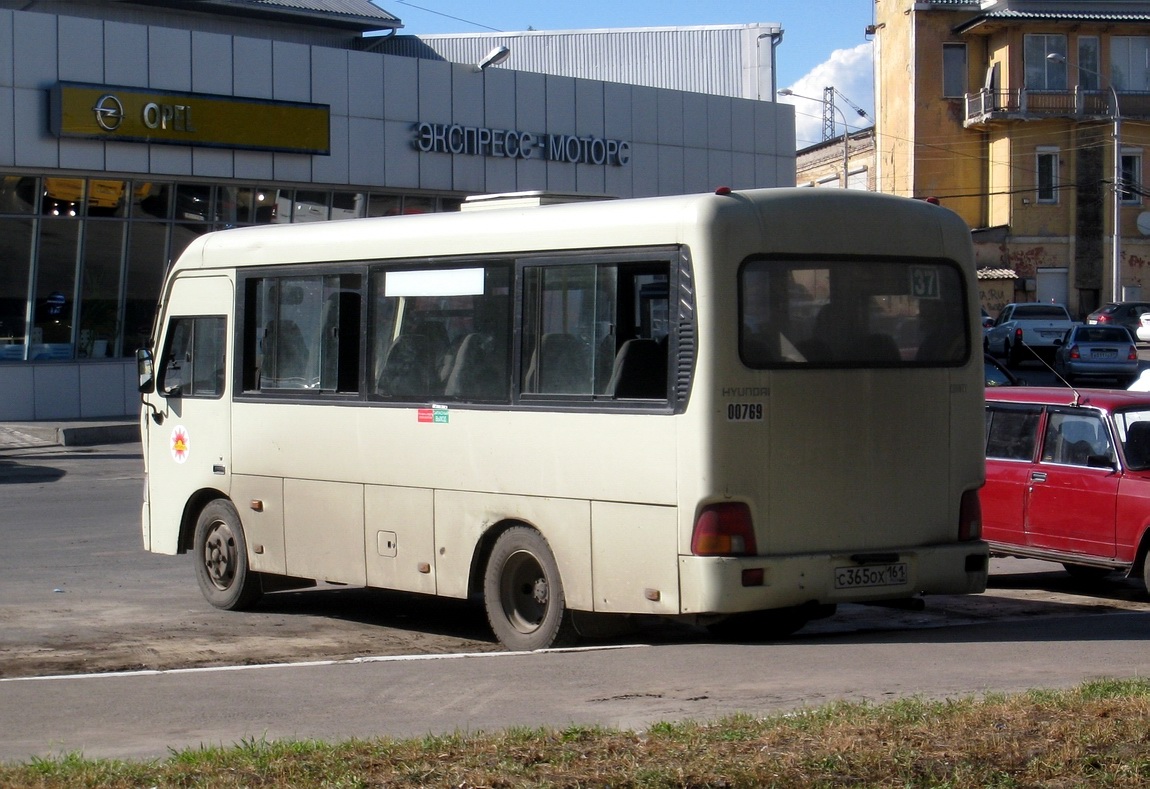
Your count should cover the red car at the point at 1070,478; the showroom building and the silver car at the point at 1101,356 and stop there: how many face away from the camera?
1

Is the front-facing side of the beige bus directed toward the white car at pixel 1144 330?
no

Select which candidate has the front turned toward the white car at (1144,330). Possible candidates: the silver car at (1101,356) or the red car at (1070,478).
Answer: the silver car

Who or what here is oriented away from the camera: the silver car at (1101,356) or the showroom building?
the silver car

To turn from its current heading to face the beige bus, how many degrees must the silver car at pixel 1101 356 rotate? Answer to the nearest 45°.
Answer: approximately 180°

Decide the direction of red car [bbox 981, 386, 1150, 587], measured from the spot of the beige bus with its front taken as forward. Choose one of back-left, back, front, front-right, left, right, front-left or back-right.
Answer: right

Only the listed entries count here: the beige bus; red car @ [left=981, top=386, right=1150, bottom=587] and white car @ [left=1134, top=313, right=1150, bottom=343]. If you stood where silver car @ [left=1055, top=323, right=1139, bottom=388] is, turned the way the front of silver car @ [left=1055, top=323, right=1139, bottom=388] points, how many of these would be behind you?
2

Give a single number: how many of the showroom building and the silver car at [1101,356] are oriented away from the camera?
1

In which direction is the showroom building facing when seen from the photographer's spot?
facing the viewer and to the right of the viewer

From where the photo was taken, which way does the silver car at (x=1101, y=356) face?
away from the camera

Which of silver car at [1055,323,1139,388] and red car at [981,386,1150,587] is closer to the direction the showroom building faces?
the red car

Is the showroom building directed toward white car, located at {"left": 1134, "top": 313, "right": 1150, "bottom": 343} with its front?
no

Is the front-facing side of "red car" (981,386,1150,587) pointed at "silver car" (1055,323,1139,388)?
no

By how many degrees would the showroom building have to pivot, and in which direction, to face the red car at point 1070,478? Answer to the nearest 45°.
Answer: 0° — it already faces it

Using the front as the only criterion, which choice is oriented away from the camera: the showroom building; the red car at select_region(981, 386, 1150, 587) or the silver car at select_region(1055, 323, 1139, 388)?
the silver car
